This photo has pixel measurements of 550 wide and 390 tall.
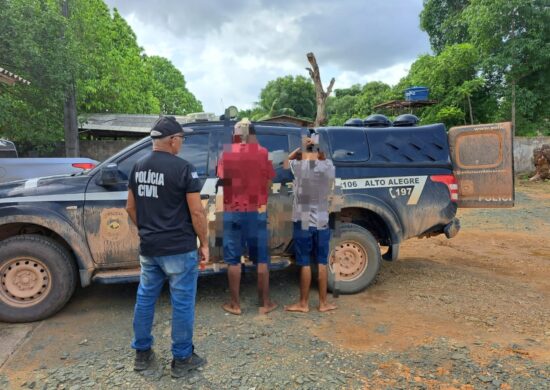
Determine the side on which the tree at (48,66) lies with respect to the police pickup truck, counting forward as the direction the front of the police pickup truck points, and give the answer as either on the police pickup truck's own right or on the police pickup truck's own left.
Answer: on the police pickup truck's own right

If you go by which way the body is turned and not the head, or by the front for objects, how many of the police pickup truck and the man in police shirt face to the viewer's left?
1

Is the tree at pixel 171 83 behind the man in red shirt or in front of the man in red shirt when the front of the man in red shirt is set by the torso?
in front

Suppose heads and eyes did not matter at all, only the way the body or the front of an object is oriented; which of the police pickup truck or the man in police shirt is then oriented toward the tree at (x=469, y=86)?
the man in police shirt

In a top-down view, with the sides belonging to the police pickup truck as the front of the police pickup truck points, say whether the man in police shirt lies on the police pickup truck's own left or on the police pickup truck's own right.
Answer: on the police pickup truck's own left

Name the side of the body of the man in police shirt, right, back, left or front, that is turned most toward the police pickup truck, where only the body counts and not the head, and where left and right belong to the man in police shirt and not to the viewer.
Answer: front

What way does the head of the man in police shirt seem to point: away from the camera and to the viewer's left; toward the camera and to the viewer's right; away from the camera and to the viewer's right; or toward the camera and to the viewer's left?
away from the camera and to the viewer's right

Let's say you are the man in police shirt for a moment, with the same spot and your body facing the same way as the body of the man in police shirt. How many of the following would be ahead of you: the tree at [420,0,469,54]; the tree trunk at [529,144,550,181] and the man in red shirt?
3

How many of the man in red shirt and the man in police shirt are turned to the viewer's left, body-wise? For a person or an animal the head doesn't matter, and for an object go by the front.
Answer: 0

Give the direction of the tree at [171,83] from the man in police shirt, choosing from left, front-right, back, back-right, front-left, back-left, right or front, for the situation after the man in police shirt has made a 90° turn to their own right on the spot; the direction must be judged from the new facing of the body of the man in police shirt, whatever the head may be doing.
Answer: back-left

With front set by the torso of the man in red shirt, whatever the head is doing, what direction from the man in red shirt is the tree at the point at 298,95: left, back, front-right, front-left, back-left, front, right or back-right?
front

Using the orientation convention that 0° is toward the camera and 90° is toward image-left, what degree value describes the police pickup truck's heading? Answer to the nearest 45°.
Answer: approximately 90°

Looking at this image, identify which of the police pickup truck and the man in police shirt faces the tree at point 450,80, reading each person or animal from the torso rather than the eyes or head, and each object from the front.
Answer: the man in police shirt

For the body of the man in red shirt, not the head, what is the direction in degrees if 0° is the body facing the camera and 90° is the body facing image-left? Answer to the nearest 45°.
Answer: approximately 180°

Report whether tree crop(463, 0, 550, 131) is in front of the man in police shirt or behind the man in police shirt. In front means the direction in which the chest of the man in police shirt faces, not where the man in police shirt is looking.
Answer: in front

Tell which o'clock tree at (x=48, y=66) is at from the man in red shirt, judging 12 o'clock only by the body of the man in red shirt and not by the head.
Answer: The tree is roughly at 11 o'clock from the man in red shirt.

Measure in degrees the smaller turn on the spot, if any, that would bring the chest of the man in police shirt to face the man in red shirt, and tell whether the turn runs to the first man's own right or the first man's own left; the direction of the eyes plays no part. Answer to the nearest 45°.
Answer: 0° — they already face them

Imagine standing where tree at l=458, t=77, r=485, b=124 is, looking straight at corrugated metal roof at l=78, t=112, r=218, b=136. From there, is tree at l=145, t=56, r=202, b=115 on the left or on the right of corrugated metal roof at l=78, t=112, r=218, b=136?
right
